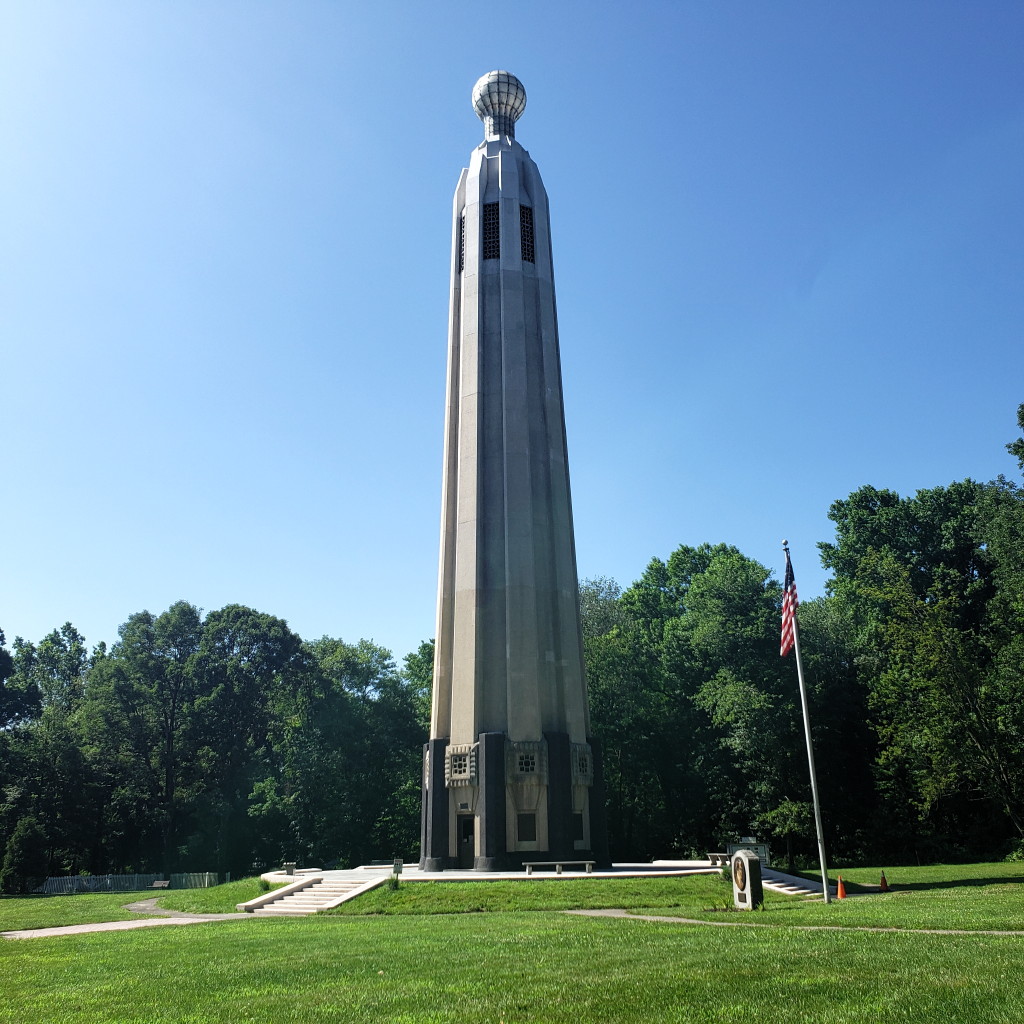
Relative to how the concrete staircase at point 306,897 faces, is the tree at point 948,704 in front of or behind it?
behind

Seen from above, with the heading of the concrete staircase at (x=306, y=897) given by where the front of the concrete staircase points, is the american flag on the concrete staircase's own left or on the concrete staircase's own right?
on the concrete staircase's own left

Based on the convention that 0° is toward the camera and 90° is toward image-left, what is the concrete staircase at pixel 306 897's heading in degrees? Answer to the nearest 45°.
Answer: approximately 45°
